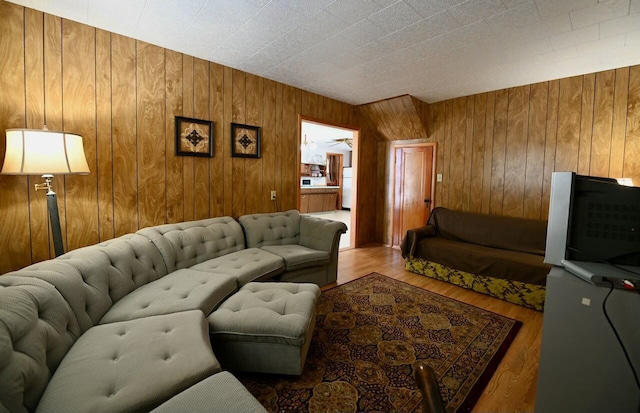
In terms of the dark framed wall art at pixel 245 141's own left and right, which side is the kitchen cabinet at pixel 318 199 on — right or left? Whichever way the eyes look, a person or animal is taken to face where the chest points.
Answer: on its left

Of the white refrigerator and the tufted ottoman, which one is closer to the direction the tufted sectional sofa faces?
the tufted ottoman

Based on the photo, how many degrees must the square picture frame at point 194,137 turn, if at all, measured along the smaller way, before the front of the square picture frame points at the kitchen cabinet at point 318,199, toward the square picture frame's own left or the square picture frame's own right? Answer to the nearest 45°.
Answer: approximately 90° to the square picture frame's own left

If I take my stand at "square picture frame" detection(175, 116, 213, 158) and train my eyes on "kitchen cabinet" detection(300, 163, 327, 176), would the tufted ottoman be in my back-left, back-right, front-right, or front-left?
back-right

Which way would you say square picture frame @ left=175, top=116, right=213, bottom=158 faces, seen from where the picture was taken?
facing the viewer and to the right of the viewer

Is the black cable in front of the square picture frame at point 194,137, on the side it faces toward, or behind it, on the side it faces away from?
in front
